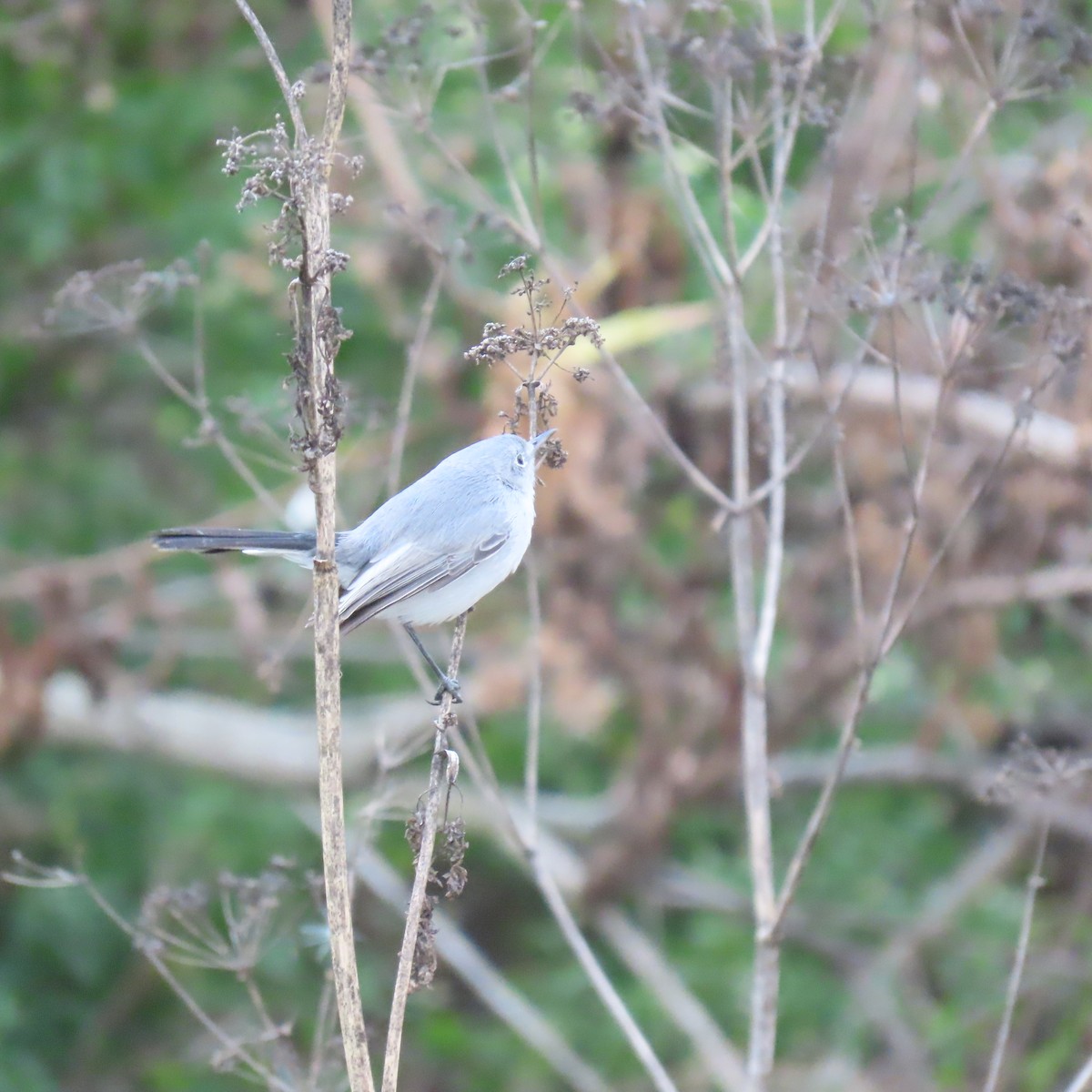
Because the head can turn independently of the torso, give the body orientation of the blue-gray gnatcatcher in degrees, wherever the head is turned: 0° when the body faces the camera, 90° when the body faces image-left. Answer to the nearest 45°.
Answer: approximately 270°
